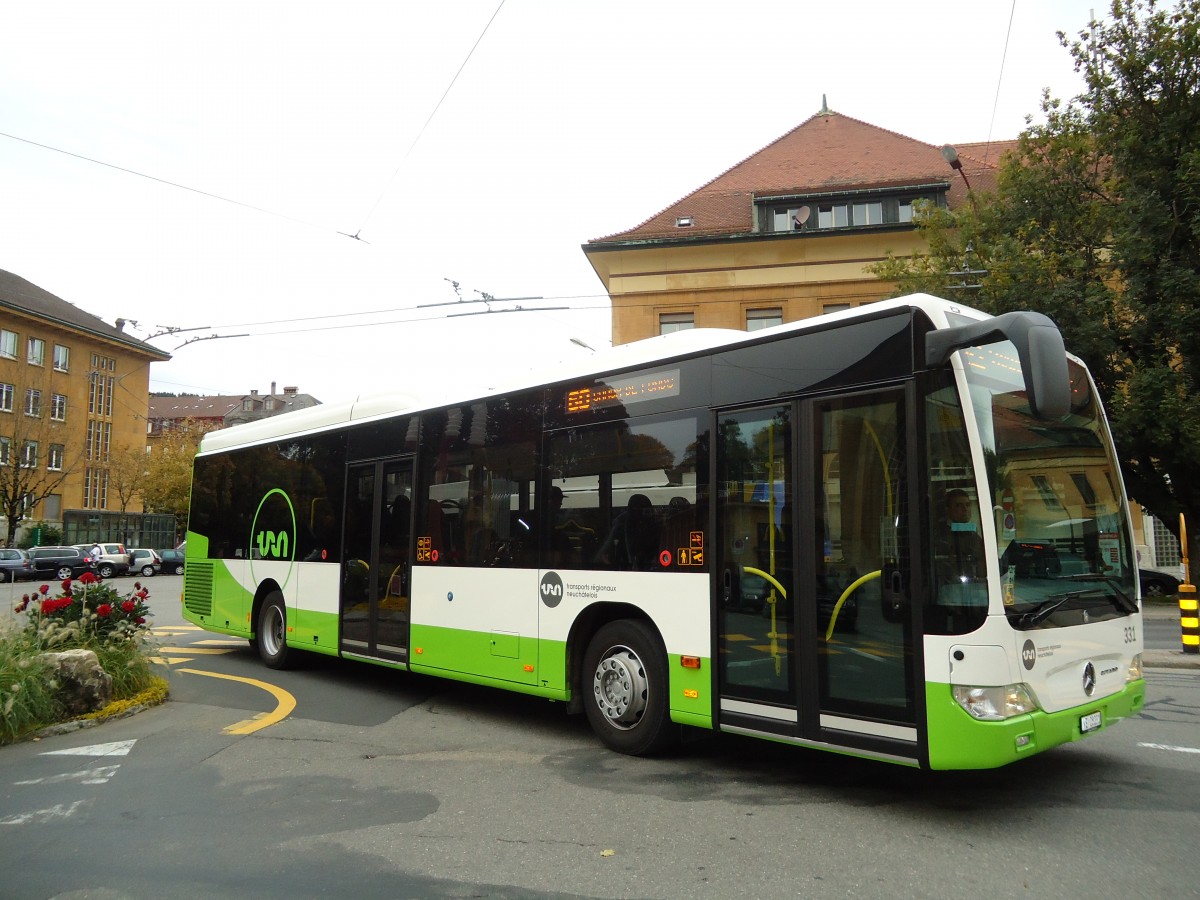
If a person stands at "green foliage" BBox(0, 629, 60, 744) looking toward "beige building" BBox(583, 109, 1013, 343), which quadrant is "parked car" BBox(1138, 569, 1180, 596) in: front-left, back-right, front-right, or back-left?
front-right

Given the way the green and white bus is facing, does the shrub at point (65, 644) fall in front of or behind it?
behind

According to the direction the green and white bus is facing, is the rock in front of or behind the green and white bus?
behind

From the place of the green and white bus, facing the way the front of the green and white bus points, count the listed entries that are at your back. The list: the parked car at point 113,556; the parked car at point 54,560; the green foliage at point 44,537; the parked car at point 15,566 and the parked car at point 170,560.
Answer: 5

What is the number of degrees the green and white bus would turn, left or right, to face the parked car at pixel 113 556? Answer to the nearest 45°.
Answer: approximately 180°

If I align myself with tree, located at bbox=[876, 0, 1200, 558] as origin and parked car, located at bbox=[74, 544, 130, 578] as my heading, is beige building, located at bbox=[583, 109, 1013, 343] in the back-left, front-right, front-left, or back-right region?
front-right

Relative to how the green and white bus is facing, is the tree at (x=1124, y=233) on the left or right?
on its left

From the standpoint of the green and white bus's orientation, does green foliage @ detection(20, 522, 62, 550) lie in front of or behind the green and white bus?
behind

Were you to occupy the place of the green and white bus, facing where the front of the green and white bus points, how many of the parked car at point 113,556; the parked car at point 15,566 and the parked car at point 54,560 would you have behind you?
3

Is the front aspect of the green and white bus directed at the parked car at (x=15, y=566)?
no

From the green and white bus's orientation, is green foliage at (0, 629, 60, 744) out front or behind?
behind

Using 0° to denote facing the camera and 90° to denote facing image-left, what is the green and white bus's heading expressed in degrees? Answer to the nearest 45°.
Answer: approximately 315°

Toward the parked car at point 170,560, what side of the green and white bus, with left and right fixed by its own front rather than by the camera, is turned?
back

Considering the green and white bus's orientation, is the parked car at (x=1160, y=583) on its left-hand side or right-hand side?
on its left

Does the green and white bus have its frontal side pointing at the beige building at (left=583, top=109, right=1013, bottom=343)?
no

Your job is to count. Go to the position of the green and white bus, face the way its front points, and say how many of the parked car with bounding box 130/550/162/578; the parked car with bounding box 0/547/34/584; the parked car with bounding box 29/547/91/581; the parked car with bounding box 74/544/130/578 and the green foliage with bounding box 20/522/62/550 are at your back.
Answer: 5

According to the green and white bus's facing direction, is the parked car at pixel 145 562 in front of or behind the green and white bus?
behind

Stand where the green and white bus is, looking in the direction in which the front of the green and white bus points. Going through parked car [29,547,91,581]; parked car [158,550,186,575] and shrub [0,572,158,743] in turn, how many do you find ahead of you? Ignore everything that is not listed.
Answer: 0
